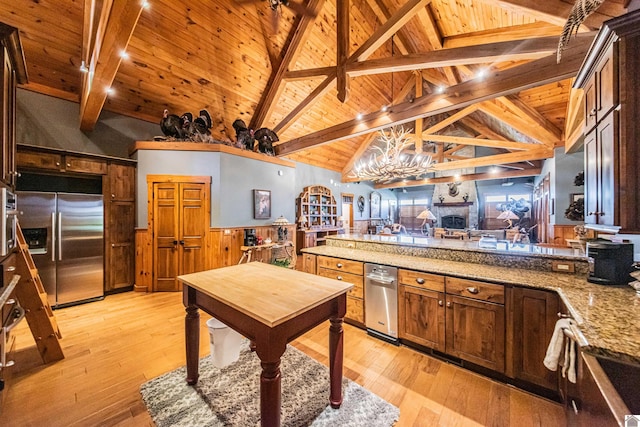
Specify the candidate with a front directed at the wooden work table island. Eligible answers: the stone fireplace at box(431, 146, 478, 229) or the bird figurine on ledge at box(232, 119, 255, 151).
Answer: the stone fireplace

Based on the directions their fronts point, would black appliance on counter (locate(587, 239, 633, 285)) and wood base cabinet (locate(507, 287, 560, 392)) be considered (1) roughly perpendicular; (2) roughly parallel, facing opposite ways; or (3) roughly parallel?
roughly parallel

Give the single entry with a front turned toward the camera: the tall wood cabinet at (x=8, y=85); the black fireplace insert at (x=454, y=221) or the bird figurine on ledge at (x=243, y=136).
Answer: the black fireplace insert

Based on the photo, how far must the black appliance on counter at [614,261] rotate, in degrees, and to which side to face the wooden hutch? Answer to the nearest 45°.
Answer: approximately 45° to its right

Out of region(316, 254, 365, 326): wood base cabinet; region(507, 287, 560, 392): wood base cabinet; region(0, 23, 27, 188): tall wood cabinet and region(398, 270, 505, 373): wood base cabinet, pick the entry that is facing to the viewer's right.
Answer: the tall wood cabinet

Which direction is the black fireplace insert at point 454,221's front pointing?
toward the camera

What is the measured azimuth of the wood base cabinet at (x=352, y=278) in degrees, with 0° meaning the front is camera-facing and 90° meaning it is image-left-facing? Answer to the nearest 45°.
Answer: approximately 45°

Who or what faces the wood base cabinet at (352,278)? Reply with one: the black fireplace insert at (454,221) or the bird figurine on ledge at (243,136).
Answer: the black fireplace insert

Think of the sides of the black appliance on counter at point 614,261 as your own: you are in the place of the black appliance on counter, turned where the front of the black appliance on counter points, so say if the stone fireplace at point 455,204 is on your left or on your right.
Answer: on your right

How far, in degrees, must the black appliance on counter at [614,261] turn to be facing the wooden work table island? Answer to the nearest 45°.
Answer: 0° — it already faces it

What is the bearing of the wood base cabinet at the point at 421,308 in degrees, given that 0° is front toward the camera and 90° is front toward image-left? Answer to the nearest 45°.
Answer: approximately 45°

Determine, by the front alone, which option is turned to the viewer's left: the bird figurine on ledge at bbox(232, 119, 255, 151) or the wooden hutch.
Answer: the bird figurine on ledge

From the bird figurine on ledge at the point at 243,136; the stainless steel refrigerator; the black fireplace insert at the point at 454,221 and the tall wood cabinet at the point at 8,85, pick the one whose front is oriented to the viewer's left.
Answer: the bird figurine on ledge

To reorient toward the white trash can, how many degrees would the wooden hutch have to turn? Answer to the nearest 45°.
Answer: approximately 45° to its right

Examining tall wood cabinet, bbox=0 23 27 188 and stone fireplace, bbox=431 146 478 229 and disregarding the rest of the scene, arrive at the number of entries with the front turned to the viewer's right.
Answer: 1

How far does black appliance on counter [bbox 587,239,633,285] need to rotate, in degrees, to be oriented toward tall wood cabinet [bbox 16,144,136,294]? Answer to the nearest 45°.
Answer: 0° — it already faces it

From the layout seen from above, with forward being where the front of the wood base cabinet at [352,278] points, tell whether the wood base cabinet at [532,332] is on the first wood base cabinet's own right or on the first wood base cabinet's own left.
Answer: on the first wood base cabinet's own left

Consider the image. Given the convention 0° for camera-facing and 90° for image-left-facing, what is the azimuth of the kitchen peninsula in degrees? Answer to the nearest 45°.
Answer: approximately 45°

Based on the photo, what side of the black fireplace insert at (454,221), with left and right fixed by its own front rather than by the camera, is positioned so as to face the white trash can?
front

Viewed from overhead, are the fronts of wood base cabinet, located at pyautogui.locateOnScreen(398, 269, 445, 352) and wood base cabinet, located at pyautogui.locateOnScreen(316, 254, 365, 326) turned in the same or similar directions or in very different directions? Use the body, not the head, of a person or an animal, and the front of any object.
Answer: same or similar directions
